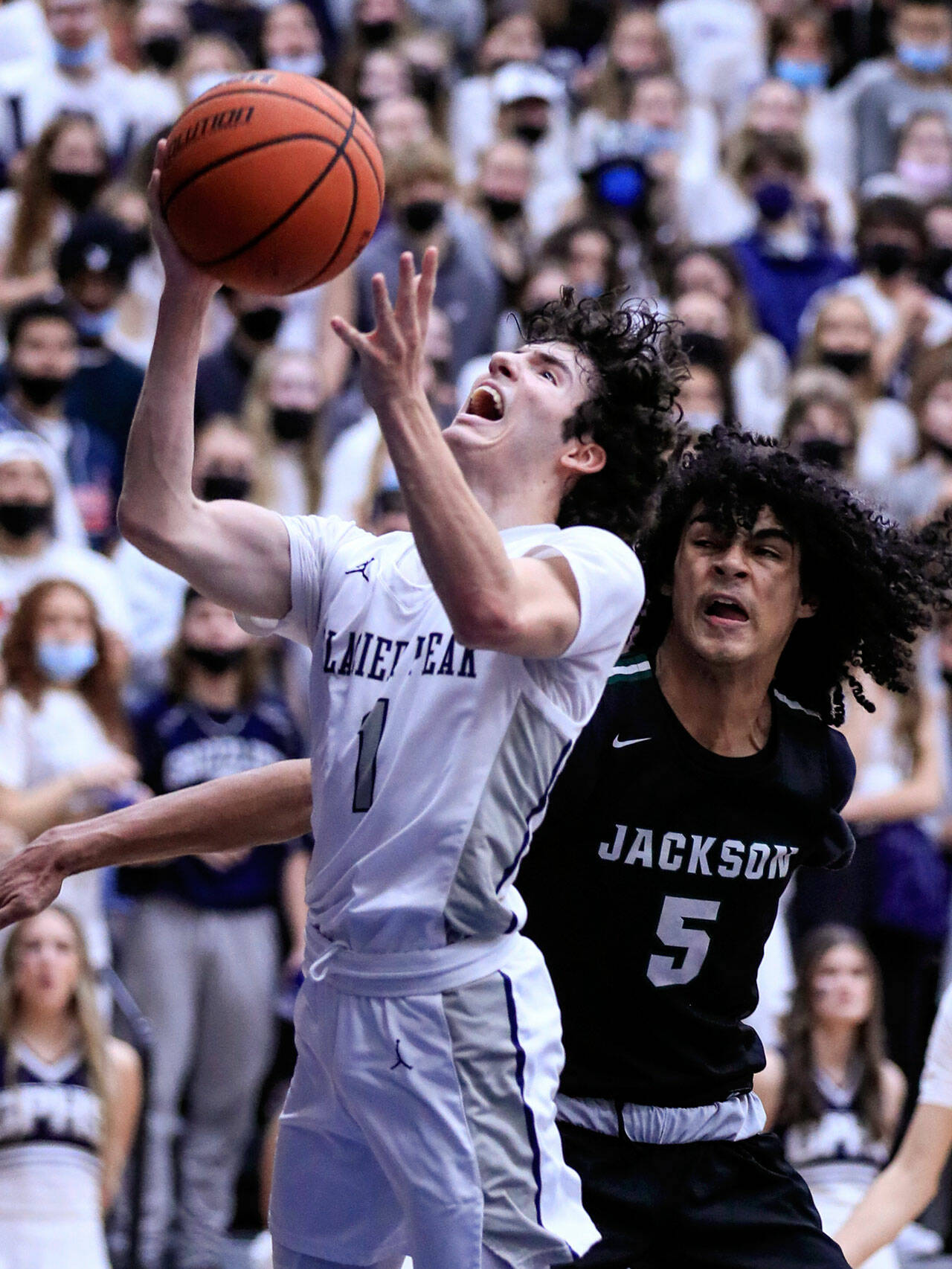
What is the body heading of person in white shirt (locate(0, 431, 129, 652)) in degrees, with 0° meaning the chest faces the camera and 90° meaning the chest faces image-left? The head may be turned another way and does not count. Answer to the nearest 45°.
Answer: approximately 0°

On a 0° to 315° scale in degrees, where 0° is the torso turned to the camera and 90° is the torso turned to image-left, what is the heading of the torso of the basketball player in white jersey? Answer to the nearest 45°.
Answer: approximately 45°

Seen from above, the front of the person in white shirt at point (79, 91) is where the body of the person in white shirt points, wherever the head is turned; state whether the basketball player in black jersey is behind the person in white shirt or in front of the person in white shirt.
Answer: in front

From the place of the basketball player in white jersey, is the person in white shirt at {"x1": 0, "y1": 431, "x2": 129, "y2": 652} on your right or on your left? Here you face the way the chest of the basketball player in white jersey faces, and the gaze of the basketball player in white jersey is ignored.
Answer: on your right

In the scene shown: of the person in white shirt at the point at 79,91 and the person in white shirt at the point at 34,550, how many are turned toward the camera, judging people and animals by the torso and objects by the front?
2

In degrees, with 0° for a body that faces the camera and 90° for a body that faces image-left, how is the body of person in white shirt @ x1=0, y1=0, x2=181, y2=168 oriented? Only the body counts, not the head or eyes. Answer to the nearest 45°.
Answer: approximately 0°
